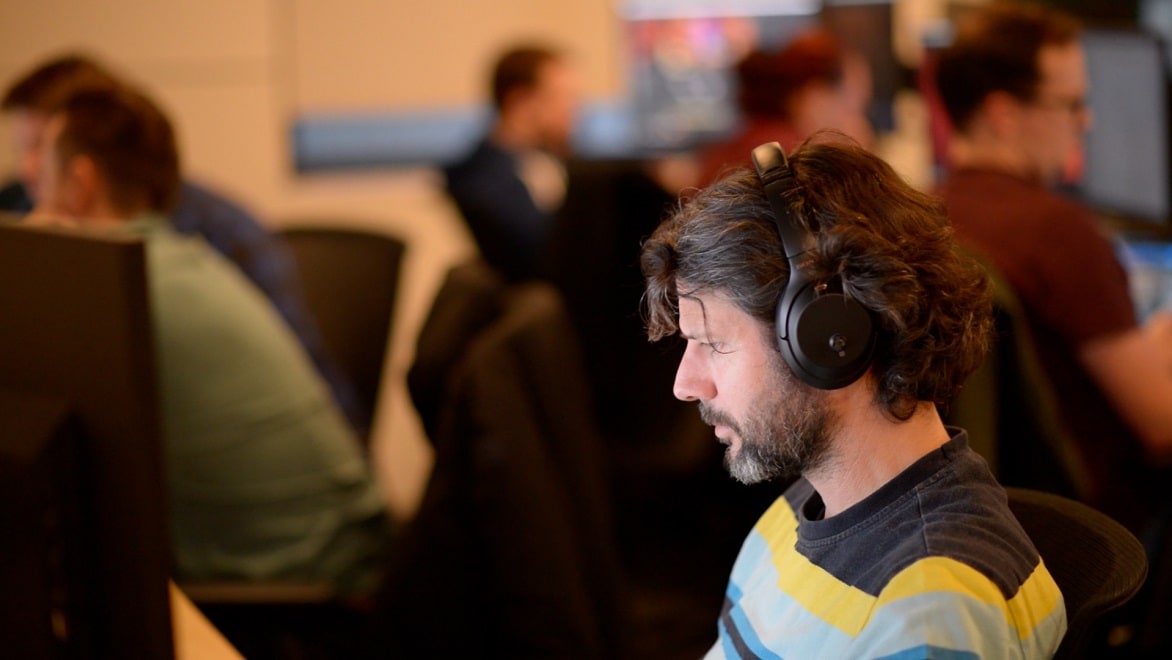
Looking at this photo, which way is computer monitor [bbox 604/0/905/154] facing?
toward the camera

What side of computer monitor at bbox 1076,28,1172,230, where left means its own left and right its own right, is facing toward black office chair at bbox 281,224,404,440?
front

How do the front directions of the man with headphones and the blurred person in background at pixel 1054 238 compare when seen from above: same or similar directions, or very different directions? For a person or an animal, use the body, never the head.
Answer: very different directions

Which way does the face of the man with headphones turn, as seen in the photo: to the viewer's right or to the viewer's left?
to the viewer's left

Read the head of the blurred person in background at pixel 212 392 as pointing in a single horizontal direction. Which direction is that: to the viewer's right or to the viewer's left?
to the viewer's left

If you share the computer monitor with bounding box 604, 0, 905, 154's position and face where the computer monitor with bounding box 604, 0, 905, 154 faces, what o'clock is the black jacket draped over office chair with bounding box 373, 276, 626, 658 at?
The black jacket draped over office chair is roughly at 12 o'clock from the computer monitor.

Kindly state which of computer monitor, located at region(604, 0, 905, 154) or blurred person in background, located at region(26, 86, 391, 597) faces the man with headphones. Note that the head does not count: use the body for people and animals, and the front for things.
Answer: the computer monitor

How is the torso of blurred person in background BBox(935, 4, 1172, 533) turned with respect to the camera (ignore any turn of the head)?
to the viewer's right

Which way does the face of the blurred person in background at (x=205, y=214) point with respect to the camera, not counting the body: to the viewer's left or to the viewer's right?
to the viewer's left

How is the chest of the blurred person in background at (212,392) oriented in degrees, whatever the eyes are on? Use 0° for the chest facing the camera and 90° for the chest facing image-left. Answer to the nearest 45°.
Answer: approximately 135°

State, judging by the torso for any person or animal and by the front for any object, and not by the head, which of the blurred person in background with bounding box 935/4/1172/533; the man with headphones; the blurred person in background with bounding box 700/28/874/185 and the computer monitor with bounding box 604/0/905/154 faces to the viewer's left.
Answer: the man with headphones

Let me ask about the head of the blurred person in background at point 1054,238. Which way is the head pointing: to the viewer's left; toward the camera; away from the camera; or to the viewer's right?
to the viewer's right

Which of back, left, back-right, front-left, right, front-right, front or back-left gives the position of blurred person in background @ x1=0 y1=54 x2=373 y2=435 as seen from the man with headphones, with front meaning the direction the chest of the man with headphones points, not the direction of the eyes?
front-right

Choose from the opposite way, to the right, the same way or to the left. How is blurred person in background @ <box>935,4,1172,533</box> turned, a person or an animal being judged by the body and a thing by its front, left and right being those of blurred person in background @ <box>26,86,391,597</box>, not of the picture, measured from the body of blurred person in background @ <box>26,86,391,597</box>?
the opposite way

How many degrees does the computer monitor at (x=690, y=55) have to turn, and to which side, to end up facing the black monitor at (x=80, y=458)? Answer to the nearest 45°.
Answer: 0° — it already faces it

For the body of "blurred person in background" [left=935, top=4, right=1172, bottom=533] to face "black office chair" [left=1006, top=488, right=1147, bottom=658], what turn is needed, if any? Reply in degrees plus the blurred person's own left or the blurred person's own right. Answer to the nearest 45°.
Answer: approximately 90° to the blurred person's own right

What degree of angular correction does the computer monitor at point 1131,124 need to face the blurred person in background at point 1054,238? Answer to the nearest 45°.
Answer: approximately 45° to its left

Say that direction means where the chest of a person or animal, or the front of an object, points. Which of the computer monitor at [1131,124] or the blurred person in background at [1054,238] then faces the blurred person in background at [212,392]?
the computer monitor

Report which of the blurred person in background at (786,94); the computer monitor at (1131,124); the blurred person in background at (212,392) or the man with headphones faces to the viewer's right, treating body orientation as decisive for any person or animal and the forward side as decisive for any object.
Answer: the blurred person in background at (786,94)

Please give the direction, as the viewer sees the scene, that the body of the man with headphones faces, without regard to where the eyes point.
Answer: to the viewer's left

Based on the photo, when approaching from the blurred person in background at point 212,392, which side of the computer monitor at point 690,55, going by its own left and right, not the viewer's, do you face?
front
